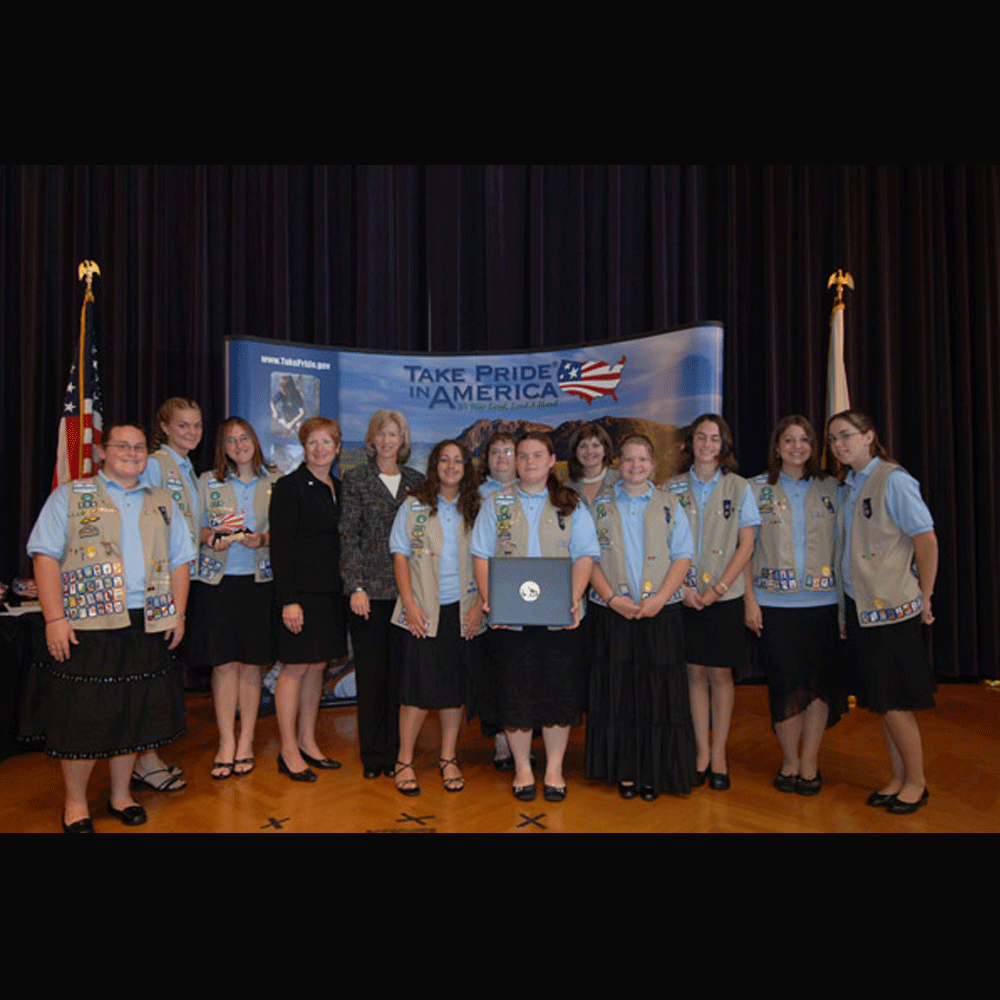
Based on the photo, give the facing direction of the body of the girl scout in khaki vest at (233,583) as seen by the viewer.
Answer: toward the camera

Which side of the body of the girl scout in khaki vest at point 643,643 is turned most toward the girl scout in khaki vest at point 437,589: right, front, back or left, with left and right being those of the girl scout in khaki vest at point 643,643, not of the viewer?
right

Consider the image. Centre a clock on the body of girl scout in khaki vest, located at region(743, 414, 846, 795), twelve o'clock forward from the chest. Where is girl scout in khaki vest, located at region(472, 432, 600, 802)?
girl scout in khaki vest, located at region(472, 432, 600, 802) is roughly at 2 o'clock from girl scout in khaki vest, located at region(743, 414, 846, 795).

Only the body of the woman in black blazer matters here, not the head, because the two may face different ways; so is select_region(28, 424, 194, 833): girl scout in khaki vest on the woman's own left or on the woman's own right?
on the woman's own right

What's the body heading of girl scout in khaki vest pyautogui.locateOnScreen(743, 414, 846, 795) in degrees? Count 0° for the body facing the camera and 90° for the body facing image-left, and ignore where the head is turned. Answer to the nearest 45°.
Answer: approximately 0°

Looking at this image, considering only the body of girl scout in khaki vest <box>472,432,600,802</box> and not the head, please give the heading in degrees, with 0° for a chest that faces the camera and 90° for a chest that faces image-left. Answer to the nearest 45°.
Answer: approximately 0°

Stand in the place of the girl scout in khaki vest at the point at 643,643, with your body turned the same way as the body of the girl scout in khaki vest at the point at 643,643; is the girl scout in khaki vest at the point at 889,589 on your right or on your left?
on your left

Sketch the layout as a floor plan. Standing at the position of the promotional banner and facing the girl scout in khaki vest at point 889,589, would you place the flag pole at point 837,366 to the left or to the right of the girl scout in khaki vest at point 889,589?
left

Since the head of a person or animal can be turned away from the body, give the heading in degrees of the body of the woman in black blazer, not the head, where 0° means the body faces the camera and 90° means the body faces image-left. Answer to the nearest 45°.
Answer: approximately 315°
